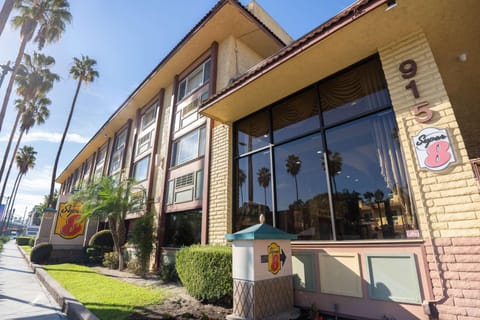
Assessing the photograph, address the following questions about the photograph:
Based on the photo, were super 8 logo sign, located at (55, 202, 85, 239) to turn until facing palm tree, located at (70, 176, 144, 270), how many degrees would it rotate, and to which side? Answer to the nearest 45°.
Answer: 0° — it already faces it

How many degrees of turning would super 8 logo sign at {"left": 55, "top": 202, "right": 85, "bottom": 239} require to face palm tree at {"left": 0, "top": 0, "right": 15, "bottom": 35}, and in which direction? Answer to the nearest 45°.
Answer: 0° — it already faces it

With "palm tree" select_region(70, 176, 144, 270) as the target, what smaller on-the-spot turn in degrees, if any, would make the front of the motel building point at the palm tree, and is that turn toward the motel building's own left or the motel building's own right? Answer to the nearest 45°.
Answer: approximately 90° to the motel building's own right

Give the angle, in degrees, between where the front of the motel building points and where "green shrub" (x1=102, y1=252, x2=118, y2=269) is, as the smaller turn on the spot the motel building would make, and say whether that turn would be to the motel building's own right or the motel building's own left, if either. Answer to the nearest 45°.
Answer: approximately 90° to the motel building's own right

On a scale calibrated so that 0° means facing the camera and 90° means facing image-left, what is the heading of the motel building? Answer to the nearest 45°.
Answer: approximately 45°

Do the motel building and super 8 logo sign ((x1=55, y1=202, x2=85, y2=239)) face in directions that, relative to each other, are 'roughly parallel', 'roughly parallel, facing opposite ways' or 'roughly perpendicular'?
roughly perpendicular

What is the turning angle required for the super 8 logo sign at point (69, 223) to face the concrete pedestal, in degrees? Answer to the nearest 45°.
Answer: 0° — it already faces it

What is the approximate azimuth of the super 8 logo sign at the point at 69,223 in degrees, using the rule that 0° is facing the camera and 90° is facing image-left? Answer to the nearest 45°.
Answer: approximately 0°
